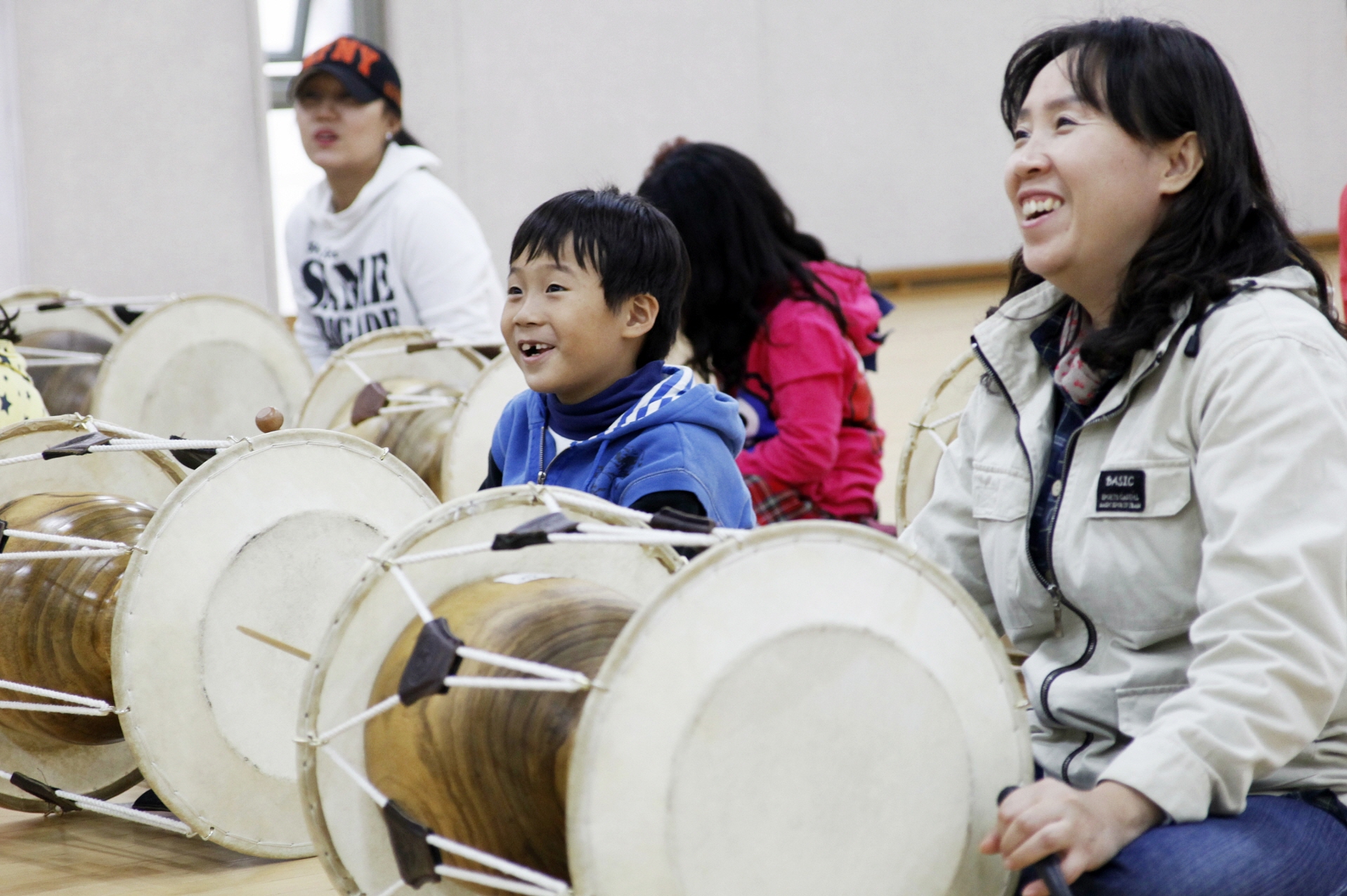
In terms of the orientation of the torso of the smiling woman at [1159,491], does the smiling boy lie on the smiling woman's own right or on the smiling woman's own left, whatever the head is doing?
on the smiling woman's own right

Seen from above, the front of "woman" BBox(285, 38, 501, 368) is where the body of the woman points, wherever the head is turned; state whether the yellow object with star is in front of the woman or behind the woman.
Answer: in front

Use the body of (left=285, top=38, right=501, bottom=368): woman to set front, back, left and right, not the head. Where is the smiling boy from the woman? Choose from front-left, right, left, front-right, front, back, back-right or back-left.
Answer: front-left

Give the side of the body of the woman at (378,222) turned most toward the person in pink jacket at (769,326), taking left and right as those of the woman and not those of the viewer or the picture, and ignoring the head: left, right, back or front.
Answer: left

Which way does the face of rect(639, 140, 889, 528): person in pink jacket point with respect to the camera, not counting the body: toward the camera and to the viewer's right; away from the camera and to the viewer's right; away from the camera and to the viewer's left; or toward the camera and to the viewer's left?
away from the camera and to the viewer's left

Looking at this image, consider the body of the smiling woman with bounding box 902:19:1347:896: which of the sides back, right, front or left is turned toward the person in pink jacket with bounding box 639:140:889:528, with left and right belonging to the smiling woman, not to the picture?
right

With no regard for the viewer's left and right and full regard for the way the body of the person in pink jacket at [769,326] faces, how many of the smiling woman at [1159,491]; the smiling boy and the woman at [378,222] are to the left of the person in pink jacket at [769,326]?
2

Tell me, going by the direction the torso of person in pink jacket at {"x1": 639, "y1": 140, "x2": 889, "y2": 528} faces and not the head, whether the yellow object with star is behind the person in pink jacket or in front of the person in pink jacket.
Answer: in front

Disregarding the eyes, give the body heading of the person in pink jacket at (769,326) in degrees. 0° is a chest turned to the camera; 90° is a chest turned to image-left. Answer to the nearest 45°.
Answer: approximately 90°

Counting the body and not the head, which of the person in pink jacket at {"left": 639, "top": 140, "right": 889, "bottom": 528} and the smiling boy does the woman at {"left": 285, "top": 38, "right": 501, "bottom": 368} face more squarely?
the smiling boy
